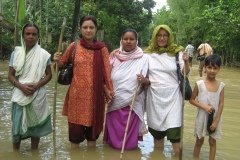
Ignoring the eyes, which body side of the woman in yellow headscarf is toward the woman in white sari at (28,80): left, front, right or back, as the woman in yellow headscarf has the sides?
right

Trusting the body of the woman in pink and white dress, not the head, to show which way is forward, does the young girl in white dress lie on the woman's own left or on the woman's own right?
on the woman's own left

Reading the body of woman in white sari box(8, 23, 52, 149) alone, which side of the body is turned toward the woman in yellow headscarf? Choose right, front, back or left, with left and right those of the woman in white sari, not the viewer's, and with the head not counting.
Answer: left

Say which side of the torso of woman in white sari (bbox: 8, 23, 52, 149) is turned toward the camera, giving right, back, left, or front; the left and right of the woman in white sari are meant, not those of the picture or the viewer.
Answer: front

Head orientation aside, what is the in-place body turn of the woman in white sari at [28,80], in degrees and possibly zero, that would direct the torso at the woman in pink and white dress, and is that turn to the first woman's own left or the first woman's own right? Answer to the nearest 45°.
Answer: approximately 90° to the first woman's own left

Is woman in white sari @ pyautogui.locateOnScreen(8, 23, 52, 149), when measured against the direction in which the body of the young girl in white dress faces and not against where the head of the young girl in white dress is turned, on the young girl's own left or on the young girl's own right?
on the young girl's own right

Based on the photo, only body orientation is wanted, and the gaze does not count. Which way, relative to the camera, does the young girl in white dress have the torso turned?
toward the camera

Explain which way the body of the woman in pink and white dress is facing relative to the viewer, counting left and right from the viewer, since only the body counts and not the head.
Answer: facing the viewer
